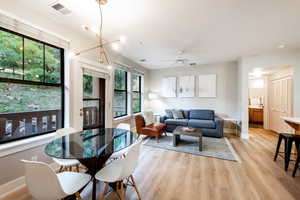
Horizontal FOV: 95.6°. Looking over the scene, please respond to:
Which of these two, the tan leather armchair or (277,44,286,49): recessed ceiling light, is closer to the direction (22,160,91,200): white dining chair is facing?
the tan leather armchair

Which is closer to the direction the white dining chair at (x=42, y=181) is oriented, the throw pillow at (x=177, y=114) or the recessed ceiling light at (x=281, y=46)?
the throw pillow

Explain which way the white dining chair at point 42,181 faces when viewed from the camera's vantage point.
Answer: facing away from the viewer and to the right of the viewer

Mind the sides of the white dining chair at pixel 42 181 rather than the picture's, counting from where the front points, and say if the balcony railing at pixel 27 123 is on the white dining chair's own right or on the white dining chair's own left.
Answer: on the white dining chair's own left

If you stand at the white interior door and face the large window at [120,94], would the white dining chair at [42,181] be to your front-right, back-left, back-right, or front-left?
front-left

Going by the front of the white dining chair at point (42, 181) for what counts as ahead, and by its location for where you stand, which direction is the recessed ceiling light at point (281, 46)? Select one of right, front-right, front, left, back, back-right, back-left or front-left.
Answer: front-right

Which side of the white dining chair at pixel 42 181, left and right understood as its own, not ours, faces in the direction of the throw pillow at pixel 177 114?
front

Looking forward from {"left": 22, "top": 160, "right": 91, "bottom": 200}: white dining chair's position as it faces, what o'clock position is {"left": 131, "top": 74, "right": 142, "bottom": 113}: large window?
The large window is roughly at 12 o'clock from the white dining chair.

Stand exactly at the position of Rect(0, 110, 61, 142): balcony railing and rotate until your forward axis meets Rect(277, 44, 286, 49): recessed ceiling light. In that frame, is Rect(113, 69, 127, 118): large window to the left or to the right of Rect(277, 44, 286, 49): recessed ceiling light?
left

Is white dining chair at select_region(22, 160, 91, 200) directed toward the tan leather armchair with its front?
yes

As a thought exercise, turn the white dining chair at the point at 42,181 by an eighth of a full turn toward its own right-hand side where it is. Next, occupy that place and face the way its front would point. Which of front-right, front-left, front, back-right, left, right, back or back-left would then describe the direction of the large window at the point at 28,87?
left

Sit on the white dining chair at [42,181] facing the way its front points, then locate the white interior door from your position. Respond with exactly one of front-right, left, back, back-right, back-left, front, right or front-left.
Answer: front-right

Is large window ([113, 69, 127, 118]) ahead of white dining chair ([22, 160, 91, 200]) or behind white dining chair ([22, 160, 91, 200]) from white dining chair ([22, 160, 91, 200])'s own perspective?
ahead

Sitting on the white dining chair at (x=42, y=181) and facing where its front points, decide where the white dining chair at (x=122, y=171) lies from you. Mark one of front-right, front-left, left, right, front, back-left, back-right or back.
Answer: front-right
